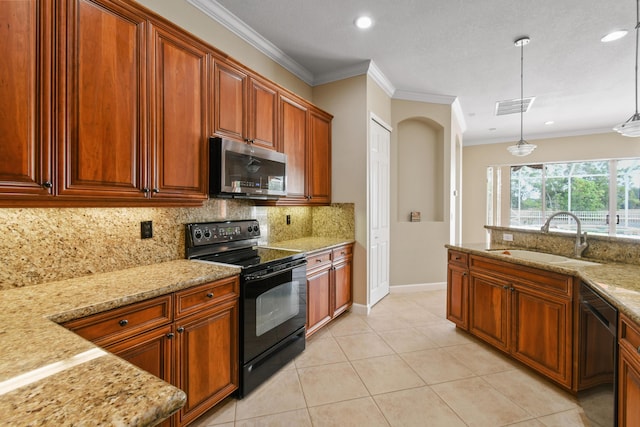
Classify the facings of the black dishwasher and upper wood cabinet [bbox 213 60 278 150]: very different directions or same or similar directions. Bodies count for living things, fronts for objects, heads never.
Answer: very different directions

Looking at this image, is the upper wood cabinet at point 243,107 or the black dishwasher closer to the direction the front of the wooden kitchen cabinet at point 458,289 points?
the upper wood cabinet

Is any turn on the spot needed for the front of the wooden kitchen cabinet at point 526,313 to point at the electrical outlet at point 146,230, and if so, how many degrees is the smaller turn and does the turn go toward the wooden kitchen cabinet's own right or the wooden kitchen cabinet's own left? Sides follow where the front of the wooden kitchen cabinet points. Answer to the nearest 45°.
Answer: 0° — it already faces it

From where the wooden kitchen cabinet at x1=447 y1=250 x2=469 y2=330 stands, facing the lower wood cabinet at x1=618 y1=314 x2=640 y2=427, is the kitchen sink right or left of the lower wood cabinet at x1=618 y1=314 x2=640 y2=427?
left

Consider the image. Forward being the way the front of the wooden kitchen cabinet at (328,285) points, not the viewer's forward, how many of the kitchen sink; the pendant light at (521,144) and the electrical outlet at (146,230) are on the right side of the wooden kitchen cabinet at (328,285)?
1
